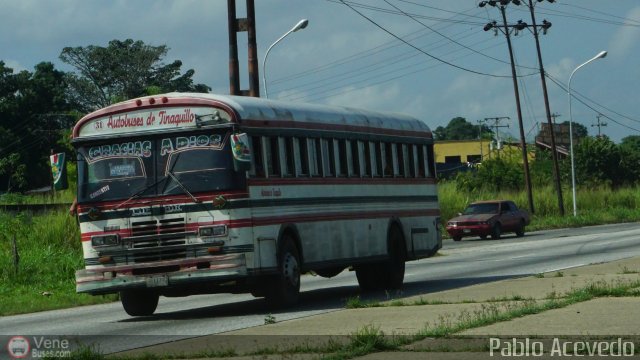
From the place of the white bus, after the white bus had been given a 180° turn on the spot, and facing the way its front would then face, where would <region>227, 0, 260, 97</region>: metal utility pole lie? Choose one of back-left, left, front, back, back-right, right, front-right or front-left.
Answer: front-left

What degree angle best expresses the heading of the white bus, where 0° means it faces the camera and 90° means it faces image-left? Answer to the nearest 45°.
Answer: approximately 45°
